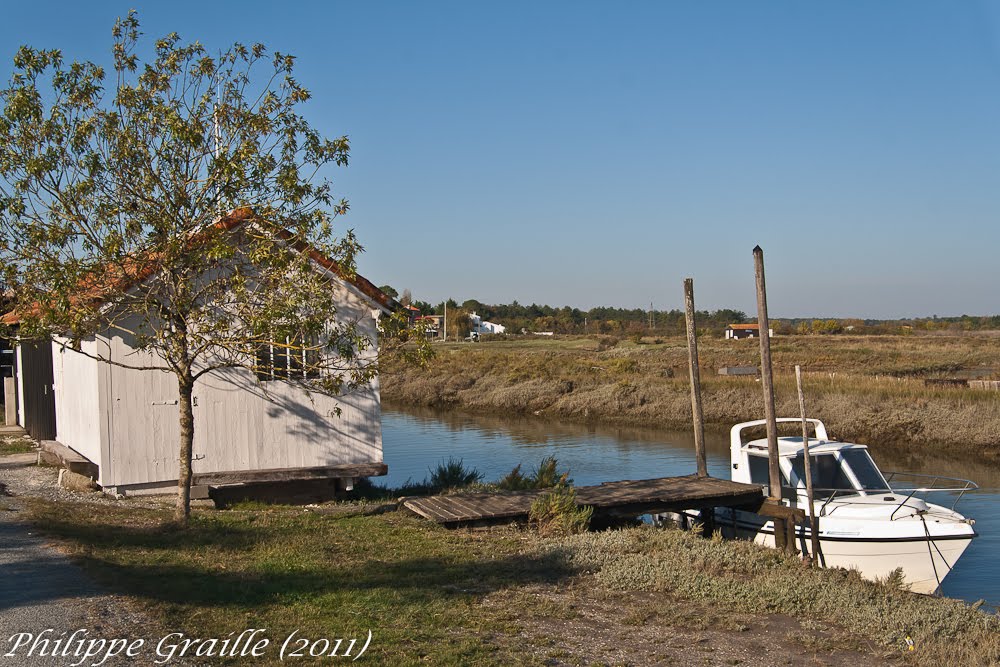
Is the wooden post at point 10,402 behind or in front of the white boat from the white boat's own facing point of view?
behind

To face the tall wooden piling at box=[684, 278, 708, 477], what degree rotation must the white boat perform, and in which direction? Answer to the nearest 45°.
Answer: approximately 180°

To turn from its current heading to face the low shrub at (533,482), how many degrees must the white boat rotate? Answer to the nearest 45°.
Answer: approximately 135° to its right

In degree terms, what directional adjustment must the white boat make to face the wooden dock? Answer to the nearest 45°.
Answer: approximately 135° to its right

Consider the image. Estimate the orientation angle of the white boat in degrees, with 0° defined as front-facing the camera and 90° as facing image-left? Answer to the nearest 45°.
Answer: approximately 315°
